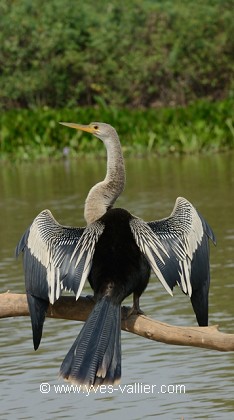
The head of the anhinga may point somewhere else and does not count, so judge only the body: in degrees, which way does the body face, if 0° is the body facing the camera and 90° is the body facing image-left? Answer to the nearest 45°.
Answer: approximately 180°
